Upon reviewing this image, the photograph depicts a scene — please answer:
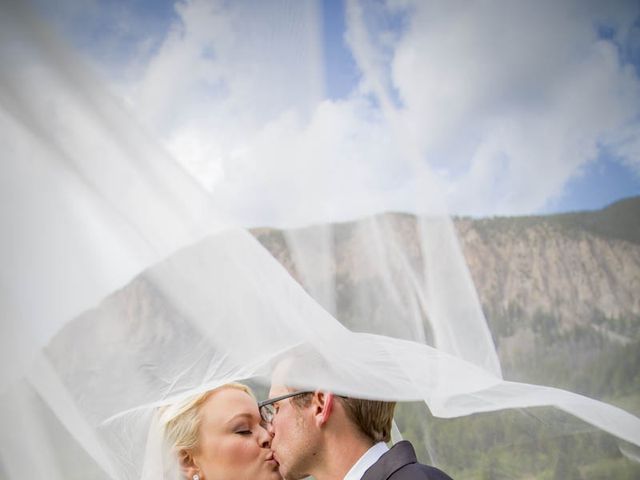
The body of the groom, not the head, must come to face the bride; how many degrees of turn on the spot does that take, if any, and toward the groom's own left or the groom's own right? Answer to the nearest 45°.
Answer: approximately 45° to the groom's own right

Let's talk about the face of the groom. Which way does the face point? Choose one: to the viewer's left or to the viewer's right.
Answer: to the viewer's left

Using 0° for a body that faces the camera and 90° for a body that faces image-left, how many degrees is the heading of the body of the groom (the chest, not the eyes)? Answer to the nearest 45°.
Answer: approximately 90°

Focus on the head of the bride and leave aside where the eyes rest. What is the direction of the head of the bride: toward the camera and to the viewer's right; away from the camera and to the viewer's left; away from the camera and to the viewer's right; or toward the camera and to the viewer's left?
toward the camera and to the viewer's right
